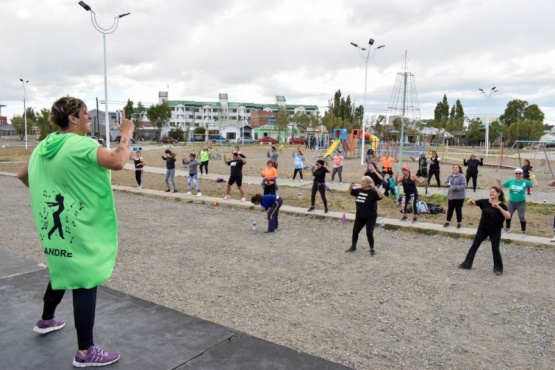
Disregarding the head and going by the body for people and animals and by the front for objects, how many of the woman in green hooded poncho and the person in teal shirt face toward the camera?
1

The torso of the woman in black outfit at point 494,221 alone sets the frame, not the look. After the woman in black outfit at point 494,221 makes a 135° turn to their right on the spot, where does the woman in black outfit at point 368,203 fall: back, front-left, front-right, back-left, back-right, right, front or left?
left

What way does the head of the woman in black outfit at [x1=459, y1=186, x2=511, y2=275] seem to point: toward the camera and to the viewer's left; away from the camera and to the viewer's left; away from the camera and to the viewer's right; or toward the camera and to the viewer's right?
toward the camera and to the viewer's left

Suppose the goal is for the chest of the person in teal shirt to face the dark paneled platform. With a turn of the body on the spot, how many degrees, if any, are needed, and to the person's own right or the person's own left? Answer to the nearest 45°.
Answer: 0° — they already face it

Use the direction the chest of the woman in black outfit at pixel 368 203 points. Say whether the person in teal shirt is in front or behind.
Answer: behind

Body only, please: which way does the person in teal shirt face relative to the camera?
toward the camera

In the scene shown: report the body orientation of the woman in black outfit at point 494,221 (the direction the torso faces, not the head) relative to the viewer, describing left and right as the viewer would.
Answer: facing the viewer and to the left of the viewer

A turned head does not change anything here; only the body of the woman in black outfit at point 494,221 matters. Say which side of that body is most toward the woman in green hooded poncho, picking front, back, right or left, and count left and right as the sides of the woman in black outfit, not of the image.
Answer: front

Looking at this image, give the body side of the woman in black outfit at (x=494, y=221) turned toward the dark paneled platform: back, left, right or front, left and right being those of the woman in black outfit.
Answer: front

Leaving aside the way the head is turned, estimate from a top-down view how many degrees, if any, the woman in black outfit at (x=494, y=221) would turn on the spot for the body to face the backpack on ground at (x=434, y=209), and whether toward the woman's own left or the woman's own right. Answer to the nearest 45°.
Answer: approximately 135° to the woman's own right

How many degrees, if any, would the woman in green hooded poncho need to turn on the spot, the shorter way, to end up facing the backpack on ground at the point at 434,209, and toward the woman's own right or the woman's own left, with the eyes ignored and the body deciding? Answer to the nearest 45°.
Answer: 0° — they already face it

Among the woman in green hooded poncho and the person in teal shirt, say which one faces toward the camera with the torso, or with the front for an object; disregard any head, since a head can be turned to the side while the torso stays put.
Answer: the person in teal shirt

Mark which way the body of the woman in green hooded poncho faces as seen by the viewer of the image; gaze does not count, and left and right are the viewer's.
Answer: facing away from the viewer and to the right of the viewer

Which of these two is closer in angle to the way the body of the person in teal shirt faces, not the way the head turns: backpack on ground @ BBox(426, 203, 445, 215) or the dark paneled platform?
the dark paneled platform
